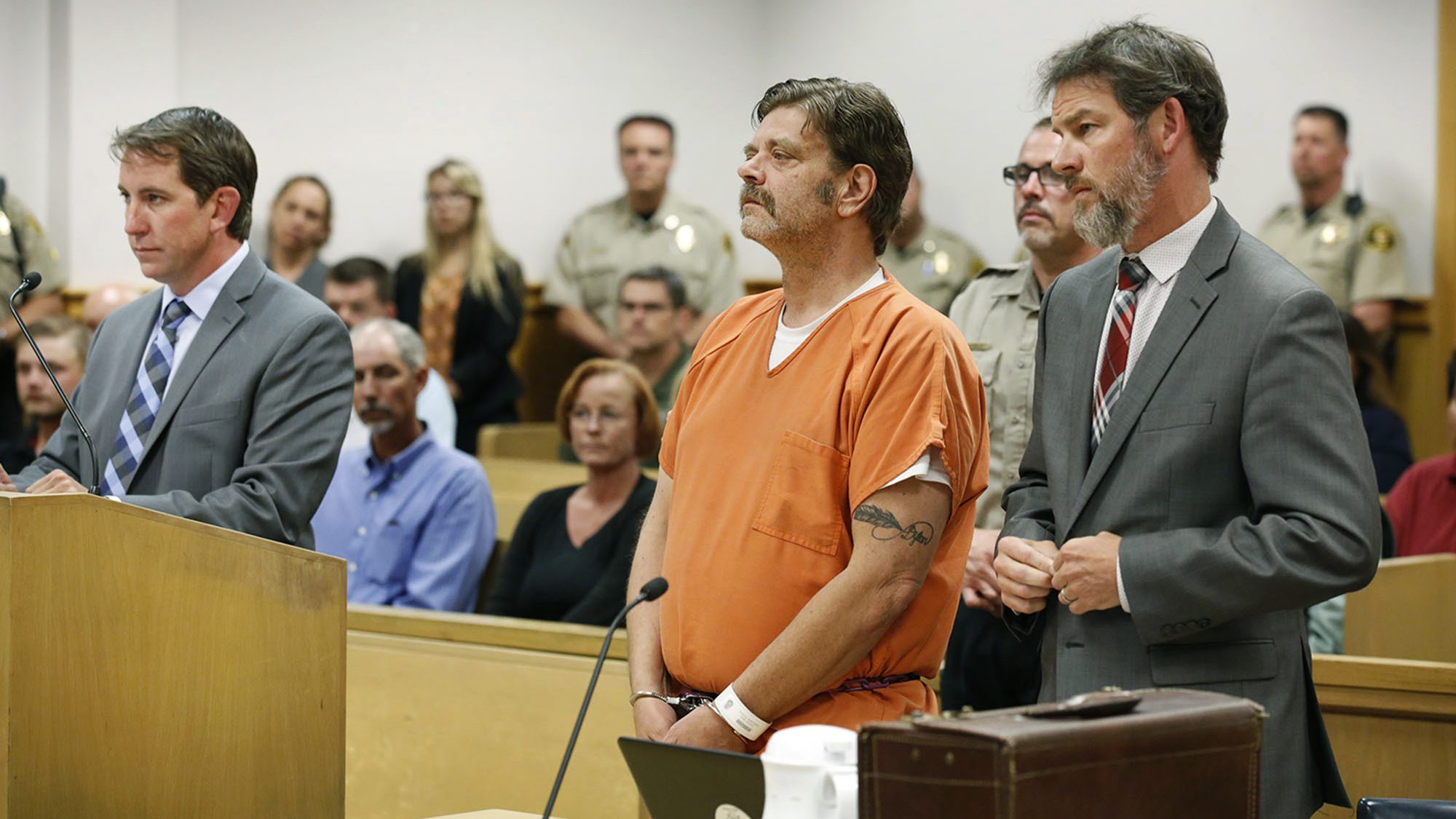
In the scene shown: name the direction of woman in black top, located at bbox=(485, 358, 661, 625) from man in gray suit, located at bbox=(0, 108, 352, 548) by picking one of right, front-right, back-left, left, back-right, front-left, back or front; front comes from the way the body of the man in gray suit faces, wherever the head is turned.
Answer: back

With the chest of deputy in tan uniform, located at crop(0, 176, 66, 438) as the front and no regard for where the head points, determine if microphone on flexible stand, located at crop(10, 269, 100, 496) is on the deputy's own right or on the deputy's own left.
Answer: on the deputy's own left

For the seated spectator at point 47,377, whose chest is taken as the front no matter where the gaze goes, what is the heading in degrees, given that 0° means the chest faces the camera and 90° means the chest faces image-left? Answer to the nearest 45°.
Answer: approximately 45°

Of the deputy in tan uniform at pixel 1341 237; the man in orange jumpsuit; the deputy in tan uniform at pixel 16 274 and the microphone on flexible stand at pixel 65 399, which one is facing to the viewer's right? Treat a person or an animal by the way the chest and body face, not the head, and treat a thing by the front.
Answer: the microphone on flexible stand

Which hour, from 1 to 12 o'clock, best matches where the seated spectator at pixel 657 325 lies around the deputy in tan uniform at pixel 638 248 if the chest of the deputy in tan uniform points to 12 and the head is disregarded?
The seated spectator is roughly at 12 o'clock from the deputy in tan uniform.

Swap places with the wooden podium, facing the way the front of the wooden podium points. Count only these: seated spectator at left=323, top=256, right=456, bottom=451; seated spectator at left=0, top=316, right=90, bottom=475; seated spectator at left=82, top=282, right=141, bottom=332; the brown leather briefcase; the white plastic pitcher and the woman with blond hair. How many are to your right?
4

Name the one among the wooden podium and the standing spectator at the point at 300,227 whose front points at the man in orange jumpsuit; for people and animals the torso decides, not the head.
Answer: the standing spectator

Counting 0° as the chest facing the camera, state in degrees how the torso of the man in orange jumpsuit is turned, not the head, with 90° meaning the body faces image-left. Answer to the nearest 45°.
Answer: approximately 45°

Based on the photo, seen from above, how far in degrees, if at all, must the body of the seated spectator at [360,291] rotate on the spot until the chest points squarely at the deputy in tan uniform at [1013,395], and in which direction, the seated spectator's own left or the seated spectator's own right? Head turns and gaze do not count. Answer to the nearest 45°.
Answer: approximately 45° to the seated spectator's own left

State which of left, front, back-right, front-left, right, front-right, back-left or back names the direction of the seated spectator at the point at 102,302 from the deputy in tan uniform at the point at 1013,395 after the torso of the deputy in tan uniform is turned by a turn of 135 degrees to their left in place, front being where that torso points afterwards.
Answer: back-left

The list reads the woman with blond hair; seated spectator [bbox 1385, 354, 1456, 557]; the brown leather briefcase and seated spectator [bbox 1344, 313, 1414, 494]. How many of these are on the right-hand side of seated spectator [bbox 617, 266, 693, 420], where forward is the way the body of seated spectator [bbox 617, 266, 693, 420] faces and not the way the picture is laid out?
1

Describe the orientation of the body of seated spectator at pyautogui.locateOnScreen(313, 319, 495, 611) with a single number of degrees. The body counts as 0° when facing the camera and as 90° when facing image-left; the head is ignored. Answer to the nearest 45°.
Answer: approximately 45°
